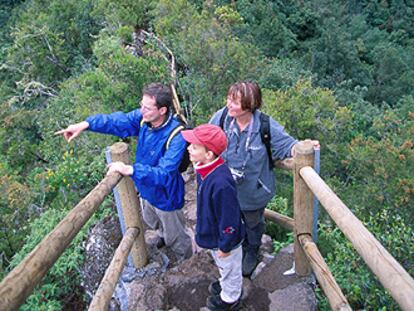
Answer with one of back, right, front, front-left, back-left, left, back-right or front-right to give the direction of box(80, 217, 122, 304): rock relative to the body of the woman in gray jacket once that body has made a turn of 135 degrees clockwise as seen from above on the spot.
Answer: left

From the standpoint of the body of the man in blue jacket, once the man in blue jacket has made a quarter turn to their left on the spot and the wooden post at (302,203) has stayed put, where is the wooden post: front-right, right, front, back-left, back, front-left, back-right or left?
front

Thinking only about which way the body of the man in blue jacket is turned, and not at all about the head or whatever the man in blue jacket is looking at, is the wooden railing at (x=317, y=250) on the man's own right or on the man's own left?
on the man's own left

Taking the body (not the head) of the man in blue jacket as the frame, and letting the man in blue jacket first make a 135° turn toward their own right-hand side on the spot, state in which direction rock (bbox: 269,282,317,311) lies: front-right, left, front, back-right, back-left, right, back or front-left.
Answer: back-right

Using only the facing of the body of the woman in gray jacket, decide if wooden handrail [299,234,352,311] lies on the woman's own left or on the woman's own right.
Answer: on the woman's own left

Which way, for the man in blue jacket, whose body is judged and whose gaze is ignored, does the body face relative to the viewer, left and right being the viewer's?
facing the viewer and to the left of the viewer

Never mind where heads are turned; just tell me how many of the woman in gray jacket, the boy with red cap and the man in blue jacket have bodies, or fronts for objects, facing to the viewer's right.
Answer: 0

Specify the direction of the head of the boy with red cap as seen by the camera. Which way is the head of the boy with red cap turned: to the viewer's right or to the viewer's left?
to the viewer's left
